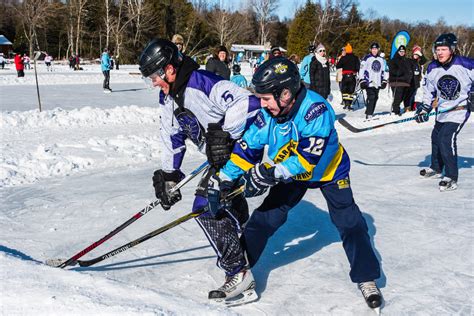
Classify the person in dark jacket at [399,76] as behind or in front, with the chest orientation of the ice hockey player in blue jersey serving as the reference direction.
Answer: behind

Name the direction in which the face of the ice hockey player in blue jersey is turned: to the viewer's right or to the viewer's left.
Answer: to the viewer's left

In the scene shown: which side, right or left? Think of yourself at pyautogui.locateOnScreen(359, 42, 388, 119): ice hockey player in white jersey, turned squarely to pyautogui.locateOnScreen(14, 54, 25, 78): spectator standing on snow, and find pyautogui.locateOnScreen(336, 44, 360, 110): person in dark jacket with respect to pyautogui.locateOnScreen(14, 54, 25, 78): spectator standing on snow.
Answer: right

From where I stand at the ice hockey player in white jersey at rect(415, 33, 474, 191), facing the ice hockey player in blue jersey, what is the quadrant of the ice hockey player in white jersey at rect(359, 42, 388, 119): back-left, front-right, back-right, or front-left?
back-right

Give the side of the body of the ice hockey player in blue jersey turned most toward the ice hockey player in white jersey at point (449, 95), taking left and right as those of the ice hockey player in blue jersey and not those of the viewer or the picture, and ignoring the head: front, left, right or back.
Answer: back

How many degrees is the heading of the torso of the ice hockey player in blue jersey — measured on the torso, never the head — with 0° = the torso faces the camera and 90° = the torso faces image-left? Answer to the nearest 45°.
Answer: approximately 45°
